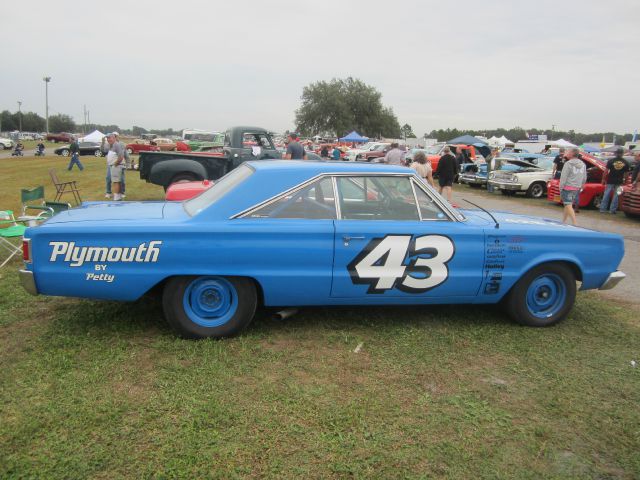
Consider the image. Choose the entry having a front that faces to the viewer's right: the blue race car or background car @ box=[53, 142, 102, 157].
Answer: the blue race car

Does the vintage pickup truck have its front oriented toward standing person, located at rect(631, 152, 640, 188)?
yes

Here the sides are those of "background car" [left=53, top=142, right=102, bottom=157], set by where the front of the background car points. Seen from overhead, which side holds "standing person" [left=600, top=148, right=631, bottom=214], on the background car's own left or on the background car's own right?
on the background car's own left

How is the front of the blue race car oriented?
to the viewer's right

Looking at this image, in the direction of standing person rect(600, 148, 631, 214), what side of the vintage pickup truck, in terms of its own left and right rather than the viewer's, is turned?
front

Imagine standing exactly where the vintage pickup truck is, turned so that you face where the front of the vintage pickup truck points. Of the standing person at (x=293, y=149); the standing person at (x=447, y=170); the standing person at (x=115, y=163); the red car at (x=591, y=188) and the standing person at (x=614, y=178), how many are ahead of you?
4

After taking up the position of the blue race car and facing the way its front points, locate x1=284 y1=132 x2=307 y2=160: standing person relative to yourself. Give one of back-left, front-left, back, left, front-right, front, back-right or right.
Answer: left

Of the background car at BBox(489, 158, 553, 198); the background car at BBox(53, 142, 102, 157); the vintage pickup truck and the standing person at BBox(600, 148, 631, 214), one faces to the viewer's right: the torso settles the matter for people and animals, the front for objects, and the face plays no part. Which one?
the vintage pickup truck

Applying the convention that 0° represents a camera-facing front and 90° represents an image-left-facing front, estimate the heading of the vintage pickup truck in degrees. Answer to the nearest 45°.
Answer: approximately 270°
